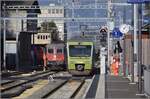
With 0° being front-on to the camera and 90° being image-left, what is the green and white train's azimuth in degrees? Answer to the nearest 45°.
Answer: approximately 0°
